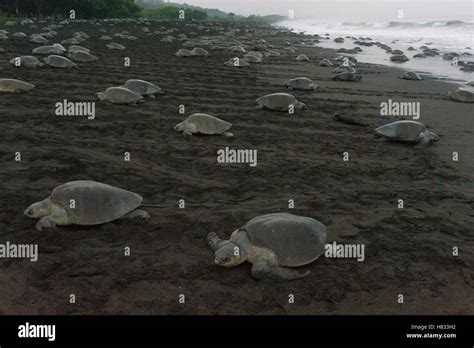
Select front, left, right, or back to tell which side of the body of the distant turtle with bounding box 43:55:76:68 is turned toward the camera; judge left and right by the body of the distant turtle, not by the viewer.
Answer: left

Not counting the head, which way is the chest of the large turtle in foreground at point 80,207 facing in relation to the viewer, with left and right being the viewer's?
facing to the left of the viewer

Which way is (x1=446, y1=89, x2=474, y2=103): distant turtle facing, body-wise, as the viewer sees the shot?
to the viewer's left

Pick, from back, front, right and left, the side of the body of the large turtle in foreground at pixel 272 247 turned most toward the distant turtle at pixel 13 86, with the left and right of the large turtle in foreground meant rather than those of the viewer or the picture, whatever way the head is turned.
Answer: right

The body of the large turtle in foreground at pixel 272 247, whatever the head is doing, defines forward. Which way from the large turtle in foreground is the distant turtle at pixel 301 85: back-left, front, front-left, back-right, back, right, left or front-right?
back-right

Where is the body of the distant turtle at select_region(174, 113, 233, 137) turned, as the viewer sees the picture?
to the viewer's left

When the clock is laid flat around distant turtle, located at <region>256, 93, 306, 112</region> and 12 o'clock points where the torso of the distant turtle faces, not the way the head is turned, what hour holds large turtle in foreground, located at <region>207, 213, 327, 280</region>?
The large turtle in foreground is roughly at 3 o'clock from the distant turtle.
